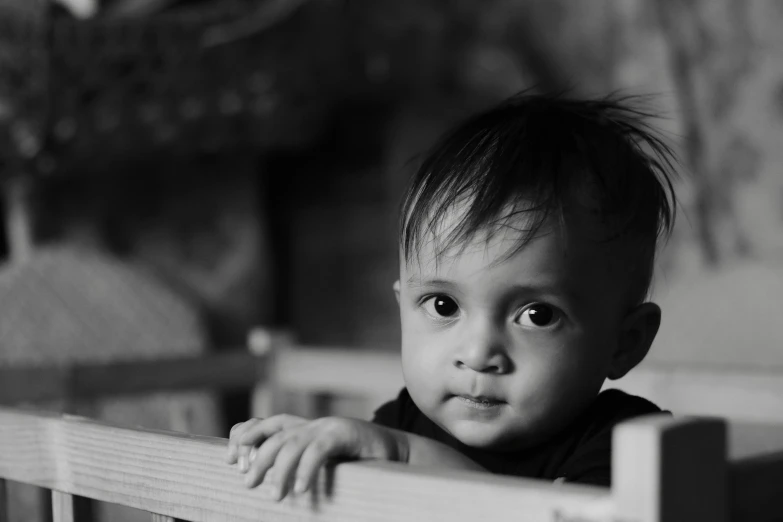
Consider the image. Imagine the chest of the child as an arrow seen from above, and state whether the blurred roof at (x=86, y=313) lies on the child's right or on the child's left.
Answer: on the child's right

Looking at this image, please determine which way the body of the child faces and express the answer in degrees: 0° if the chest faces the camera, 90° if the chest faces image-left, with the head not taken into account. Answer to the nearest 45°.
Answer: approximately 45°

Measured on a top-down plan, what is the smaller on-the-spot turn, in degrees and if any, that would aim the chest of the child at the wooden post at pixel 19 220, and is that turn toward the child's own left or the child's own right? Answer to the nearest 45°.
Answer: approximately 90° to the child's own right
